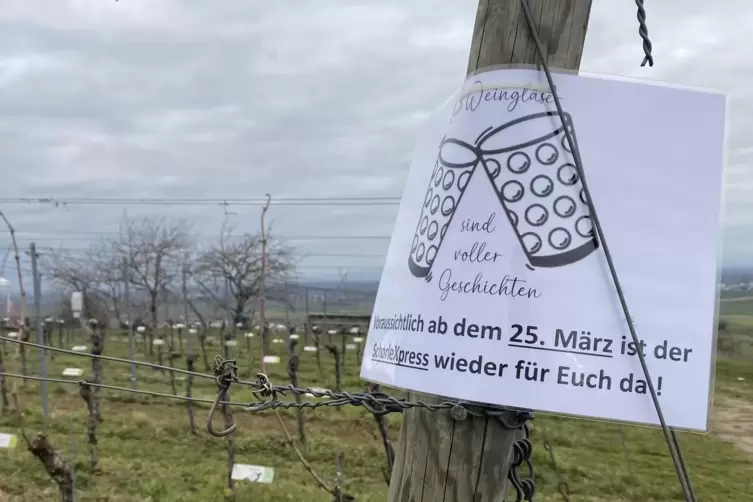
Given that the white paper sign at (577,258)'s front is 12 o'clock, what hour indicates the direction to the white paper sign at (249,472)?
the white paper sign at (249,472) is roughly at 5 o'clock from the white paper sign at (577,258).

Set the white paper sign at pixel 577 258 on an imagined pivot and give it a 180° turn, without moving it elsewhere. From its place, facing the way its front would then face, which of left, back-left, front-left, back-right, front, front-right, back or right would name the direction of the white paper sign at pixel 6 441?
front-left

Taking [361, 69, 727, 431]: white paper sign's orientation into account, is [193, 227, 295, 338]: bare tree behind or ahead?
behind

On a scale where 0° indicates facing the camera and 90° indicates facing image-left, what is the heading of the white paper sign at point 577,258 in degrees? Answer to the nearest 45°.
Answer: approximately 0°
